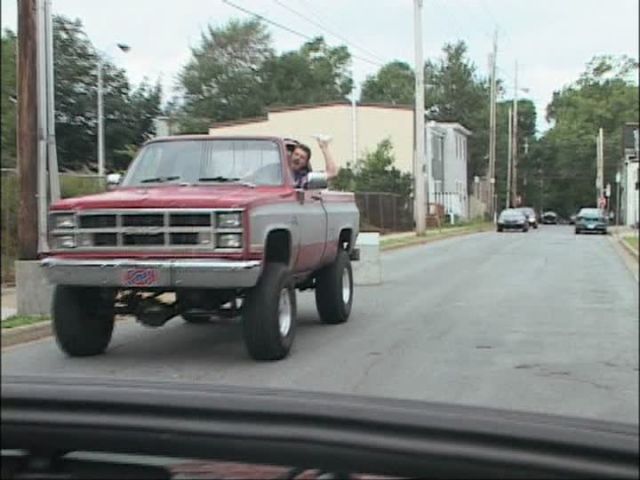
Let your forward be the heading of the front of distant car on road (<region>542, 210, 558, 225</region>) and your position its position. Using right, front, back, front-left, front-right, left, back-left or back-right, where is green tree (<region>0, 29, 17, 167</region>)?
front-right

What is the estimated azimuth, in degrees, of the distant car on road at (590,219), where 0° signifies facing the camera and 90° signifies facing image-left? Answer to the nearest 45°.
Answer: approximately 180°

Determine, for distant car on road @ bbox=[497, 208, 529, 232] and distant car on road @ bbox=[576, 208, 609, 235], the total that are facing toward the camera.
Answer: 1

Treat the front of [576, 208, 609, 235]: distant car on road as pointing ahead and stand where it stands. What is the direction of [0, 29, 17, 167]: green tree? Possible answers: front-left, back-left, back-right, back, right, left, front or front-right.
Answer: back-left

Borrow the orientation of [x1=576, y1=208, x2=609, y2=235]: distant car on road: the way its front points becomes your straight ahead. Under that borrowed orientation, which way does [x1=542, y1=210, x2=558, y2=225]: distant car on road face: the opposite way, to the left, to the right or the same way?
the opposite way

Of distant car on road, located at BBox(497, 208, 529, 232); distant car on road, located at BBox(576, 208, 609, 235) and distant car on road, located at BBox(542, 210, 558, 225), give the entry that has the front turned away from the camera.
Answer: distant car on road, located at BBox(576, 208, 609, 235)

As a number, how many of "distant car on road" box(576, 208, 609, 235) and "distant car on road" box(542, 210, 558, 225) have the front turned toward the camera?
1

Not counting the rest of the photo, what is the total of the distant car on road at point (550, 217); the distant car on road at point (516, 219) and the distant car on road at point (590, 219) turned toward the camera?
2

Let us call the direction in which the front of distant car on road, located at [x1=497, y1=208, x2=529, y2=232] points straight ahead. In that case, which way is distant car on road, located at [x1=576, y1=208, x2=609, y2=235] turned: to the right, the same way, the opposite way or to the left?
the opposite way
